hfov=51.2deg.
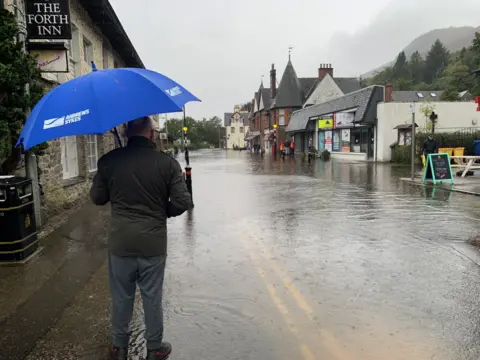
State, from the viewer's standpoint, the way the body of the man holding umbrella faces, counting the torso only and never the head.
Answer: away from the camera

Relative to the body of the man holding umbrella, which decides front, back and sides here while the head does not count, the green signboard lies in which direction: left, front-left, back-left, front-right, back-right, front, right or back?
front-right

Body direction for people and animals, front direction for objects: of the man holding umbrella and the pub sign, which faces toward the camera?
the pub sign

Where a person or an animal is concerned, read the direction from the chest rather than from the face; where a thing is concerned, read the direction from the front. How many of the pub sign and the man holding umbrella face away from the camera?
1

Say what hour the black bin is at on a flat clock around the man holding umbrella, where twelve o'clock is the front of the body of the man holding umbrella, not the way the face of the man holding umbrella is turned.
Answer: The black bin is roughly at 11 o'clock from the man holding umbrella.

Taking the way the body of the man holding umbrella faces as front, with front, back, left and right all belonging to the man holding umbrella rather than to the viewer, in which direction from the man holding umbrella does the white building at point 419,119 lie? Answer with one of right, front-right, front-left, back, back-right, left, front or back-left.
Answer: front-right

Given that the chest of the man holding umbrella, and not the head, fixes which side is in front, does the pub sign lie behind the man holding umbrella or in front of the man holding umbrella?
in front

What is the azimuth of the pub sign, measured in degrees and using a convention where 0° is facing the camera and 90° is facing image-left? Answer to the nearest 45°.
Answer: approximately 0°
